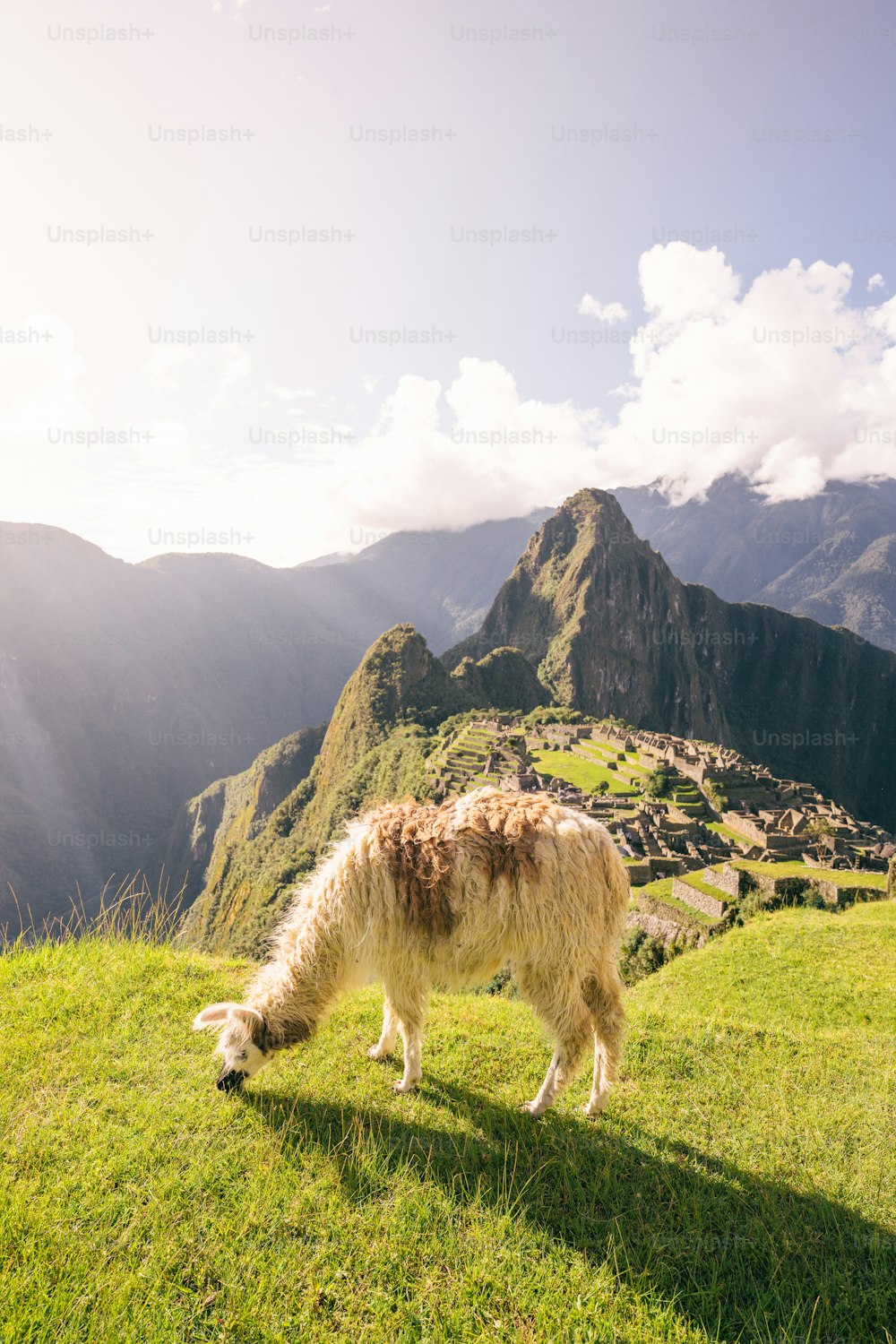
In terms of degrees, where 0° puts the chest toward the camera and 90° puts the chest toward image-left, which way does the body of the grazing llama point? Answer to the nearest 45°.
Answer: approximately 90°
